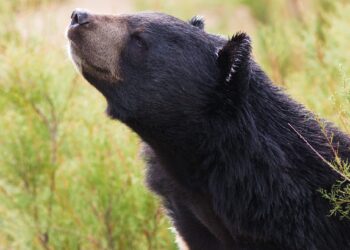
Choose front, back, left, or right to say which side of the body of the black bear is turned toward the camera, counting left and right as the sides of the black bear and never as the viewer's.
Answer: left
